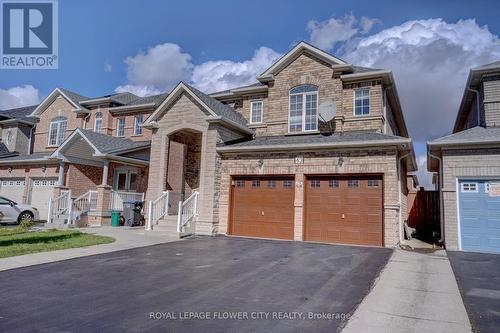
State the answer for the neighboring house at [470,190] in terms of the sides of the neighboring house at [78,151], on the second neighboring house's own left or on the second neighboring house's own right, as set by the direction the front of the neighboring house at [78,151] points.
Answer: on the second neighboring house's own left

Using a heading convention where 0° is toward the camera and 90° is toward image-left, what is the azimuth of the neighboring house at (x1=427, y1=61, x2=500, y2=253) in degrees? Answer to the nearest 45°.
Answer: approximately 0°

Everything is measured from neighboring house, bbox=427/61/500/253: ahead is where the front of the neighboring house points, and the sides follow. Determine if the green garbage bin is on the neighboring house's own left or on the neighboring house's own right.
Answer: on the neighboring house's own right

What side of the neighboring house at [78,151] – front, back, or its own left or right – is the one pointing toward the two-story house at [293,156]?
left

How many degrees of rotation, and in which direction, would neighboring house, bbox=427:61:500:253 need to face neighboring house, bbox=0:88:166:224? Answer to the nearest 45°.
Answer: approximately 90° to its right

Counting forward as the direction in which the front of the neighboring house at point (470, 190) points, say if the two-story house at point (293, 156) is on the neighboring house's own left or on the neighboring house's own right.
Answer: on the neighboring house's own right
